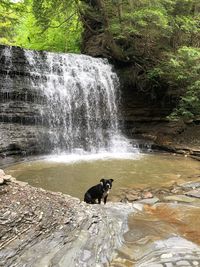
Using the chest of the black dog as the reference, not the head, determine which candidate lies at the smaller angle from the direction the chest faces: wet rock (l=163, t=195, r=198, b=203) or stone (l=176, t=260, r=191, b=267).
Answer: the stone

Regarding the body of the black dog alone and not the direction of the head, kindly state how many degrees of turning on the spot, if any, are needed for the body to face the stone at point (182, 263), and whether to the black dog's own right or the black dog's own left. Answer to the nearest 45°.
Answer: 0° — it already faces it

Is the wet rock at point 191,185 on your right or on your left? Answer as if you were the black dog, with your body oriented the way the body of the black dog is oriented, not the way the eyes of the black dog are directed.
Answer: on your left

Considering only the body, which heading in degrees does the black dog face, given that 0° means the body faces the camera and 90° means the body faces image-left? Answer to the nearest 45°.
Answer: approximately 315°

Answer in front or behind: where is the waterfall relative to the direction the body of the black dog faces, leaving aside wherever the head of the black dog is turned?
behind

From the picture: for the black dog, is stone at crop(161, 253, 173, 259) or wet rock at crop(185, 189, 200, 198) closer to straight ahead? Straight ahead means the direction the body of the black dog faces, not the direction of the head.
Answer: the stone

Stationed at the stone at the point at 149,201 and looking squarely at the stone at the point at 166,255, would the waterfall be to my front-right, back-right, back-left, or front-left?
back-right

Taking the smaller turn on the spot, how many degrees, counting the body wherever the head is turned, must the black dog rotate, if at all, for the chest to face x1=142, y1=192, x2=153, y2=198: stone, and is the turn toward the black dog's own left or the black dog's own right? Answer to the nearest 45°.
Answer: approximately 90° to the black dog's own left

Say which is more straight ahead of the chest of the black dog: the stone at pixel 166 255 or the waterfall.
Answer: the stone

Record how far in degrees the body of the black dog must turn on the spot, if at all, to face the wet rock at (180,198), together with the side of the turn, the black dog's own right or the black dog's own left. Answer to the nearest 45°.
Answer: approximately 45° to the black dog's own left
